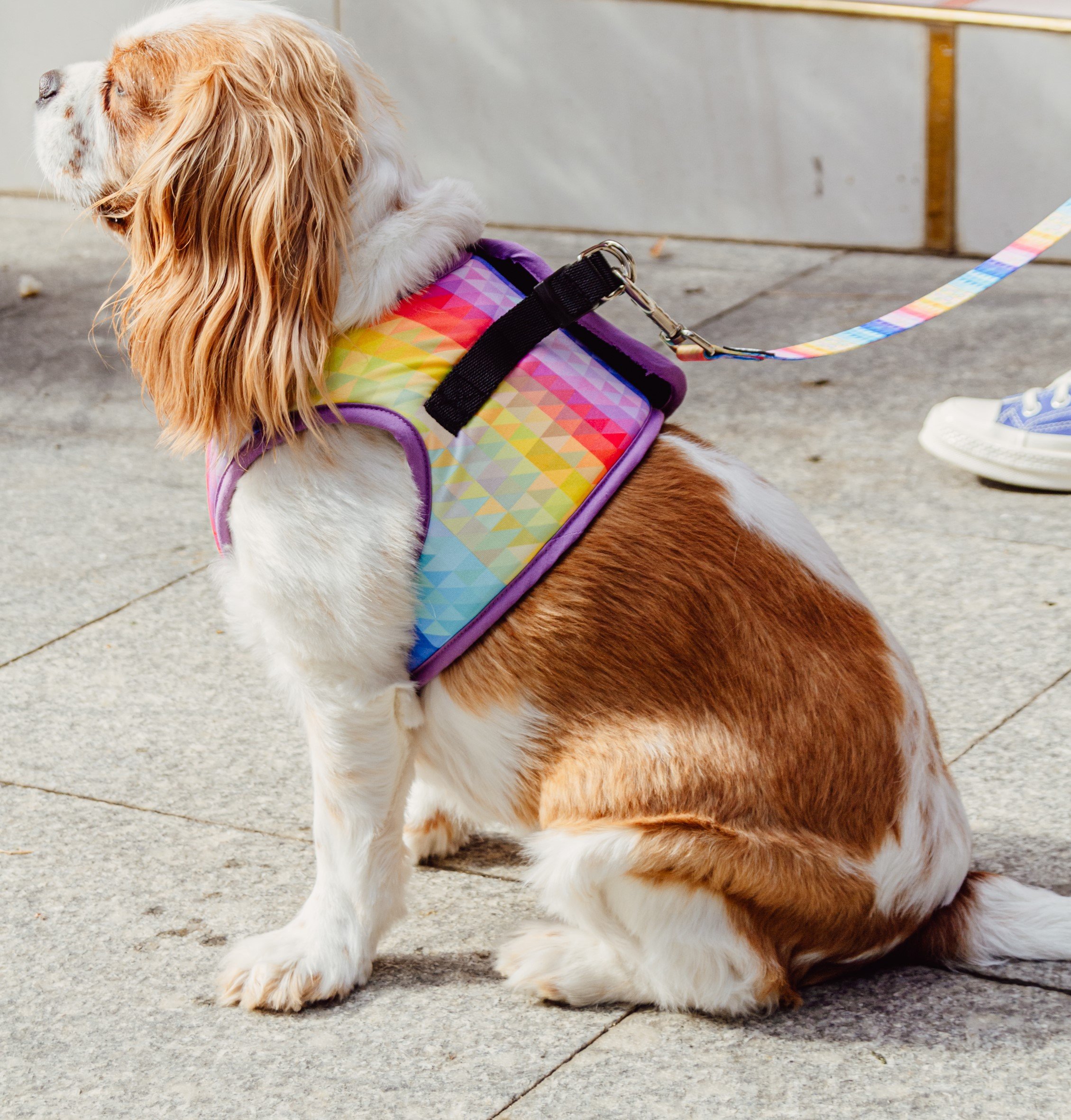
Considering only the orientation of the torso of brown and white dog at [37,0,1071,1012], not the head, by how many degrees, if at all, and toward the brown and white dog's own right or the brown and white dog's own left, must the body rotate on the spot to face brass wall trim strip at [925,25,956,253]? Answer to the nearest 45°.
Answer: approximately 90° to the brown and white dog's own right

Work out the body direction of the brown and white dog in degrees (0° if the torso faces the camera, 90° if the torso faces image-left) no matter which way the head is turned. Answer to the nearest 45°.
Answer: approximately 90°
